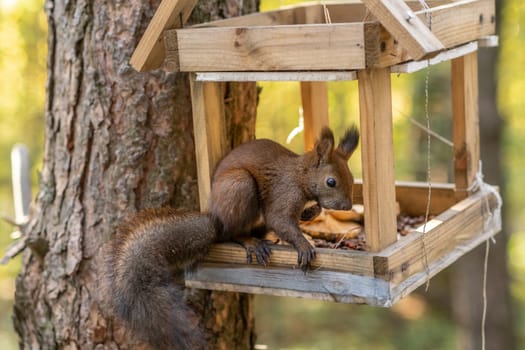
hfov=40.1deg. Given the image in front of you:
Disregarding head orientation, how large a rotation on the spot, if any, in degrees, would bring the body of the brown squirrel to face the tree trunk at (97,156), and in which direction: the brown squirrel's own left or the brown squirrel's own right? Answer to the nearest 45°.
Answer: approximately 135° to the brown squirrel's own left

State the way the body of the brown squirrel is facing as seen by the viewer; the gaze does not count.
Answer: to the viewer's right

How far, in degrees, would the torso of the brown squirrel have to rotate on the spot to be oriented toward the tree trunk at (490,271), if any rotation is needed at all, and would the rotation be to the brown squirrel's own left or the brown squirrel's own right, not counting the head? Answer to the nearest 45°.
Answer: approximately 45° to the brown squirrel's own left
